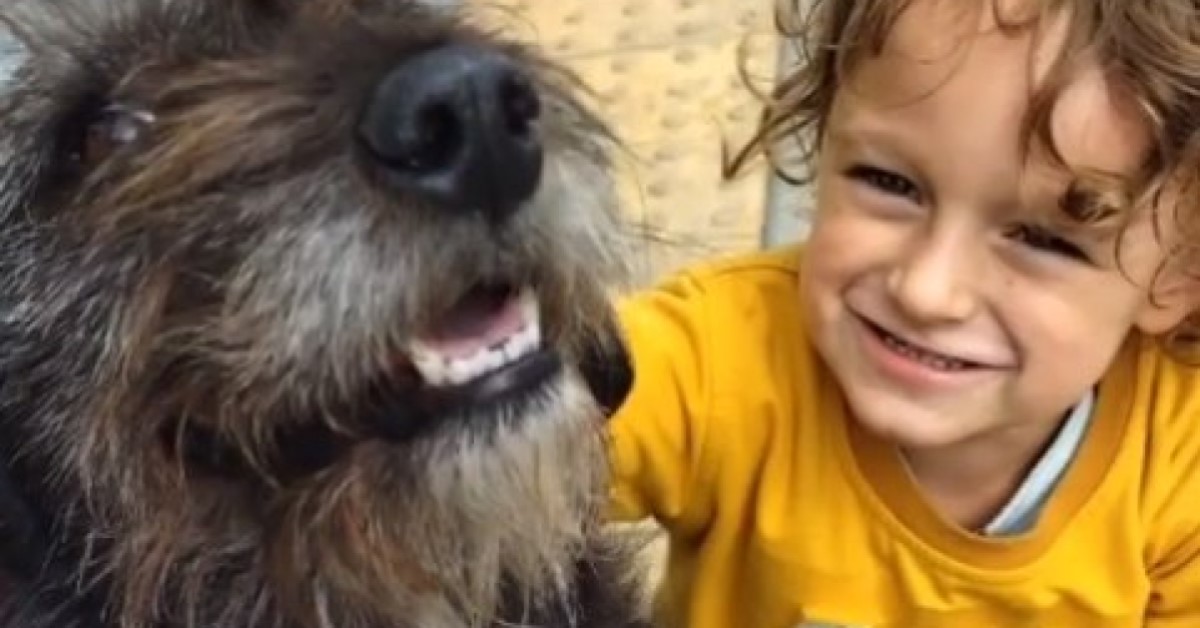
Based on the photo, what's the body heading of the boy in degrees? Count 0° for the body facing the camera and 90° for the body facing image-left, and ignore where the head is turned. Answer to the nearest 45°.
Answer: approximately 0°

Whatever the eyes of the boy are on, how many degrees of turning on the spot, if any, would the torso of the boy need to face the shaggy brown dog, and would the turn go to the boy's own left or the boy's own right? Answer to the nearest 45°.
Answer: approximately 45° to the boy's own right
